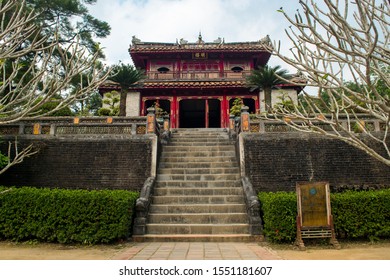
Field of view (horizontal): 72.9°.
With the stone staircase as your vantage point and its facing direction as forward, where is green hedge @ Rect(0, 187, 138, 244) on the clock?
The green hedge is roughly at 2 o'clock from the stone staircase.

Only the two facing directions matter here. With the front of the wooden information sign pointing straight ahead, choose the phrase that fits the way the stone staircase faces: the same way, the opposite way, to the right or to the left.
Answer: the same way

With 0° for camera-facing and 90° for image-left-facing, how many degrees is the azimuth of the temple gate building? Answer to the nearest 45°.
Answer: approximately 0°

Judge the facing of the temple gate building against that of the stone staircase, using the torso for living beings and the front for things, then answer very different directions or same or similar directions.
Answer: same or similar directions

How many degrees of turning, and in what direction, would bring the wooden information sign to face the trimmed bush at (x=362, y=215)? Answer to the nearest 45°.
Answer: approximately 135° to its left

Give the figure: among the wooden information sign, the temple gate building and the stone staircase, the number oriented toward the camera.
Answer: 3

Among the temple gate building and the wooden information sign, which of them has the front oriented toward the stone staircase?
the temple gate building

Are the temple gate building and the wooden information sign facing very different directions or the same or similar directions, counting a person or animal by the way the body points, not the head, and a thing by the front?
same or similar directions

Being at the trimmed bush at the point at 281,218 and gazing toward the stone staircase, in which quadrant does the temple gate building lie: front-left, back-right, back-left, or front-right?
front-right

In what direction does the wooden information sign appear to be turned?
toward the camera

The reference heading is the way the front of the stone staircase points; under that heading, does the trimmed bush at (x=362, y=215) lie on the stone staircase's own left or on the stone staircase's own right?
on the stone staircase's own left
